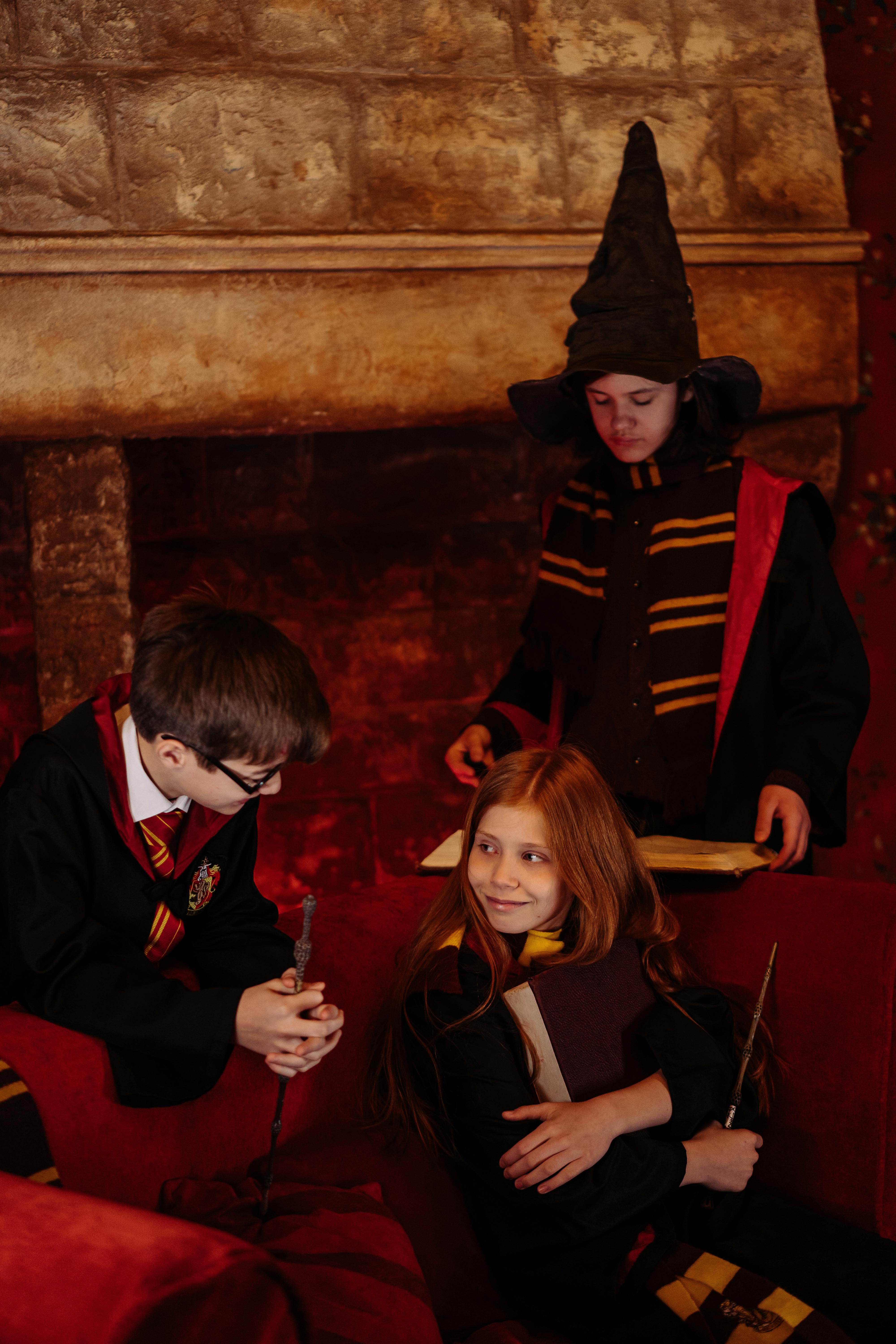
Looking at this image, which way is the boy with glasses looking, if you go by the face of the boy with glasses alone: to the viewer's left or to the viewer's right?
to the viewer's right

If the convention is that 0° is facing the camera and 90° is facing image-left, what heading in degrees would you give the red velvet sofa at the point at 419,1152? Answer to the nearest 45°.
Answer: approximately 0°

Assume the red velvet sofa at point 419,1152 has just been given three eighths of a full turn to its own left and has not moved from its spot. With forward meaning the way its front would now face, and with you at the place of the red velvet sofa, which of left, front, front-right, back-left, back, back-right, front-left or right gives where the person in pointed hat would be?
front

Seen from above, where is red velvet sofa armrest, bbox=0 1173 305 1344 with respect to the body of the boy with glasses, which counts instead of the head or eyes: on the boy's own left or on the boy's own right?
on the boy's own right

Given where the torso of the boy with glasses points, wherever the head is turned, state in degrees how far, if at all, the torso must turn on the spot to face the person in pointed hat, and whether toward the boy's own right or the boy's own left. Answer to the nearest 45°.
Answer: approximately 90° to the boy's own left

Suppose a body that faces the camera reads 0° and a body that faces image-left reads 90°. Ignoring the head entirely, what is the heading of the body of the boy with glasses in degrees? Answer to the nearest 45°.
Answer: approximately 315°
